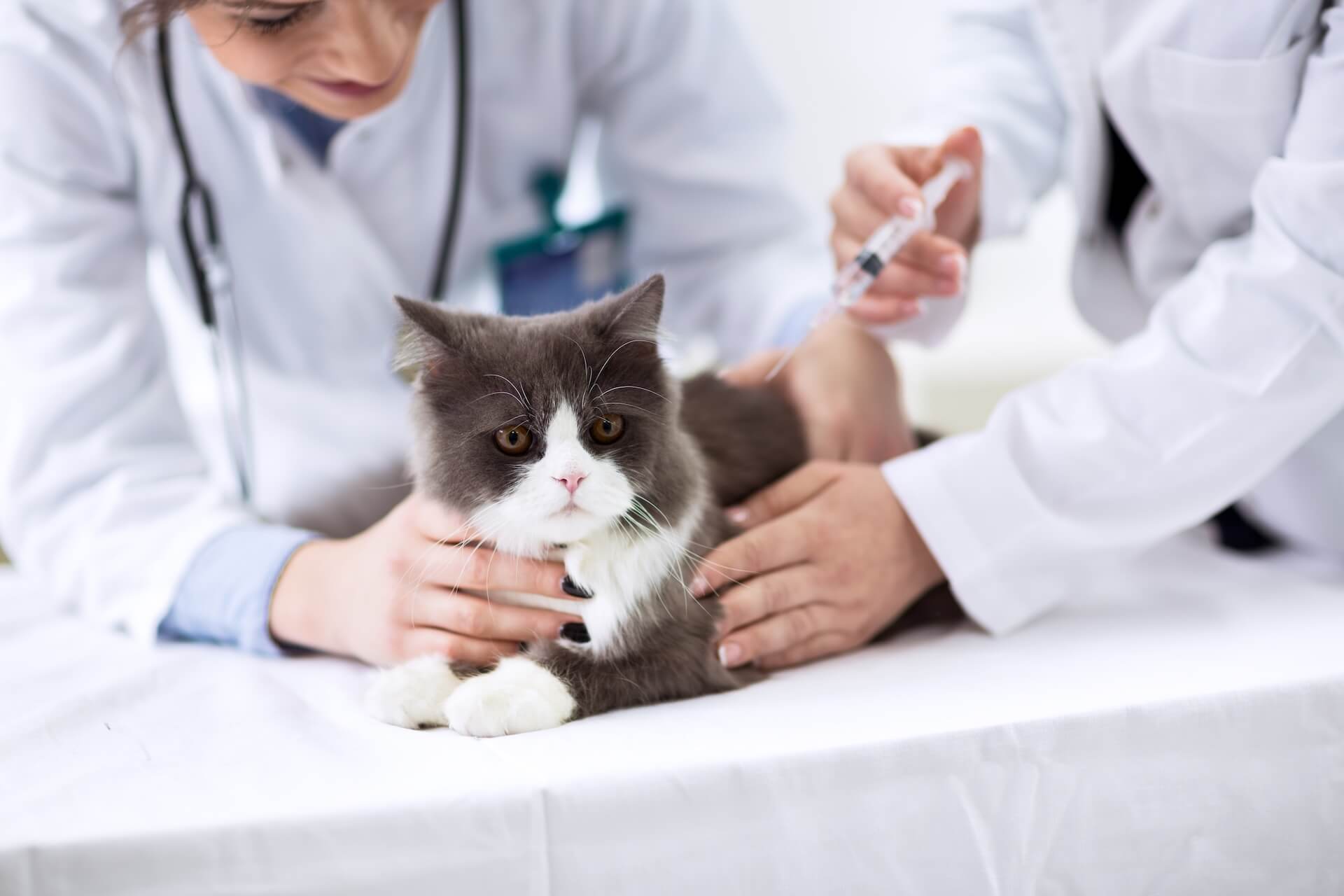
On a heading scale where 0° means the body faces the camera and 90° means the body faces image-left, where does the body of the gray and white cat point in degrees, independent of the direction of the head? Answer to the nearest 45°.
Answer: approximately 45°

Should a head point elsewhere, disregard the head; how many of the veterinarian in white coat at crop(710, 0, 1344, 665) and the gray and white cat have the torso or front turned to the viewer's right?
0
